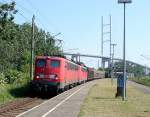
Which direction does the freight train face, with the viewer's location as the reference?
facing the viewer and to the left of the viewer

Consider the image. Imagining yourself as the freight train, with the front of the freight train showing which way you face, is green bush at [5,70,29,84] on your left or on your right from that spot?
on your right
